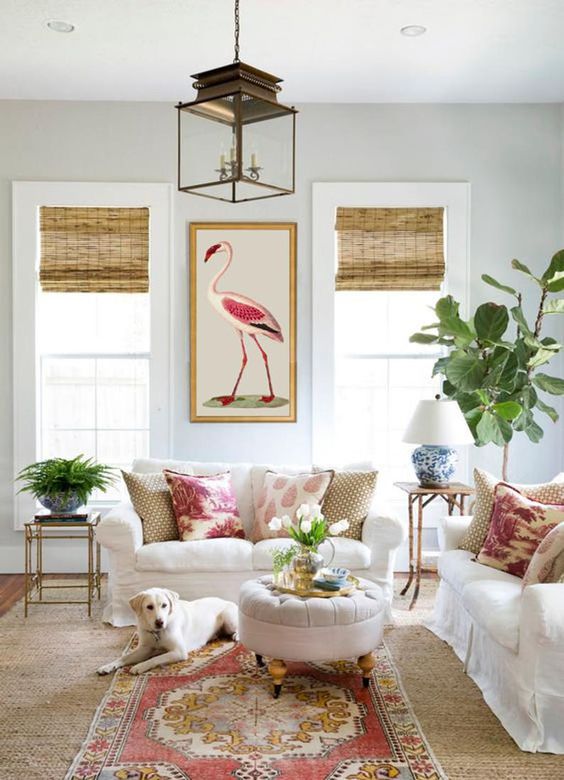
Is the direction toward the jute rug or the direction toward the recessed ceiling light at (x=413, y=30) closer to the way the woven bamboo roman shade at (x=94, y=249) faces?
the jute rug

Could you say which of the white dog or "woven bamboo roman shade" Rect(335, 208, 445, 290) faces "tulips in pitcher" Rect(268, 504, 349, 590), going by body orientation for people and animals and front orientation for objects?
the woven bamboo roman shade

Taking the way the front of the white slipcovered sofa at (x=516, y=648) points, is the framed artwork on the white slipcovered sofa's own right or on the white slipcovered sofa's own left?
on the white slipcovered sofa's own right

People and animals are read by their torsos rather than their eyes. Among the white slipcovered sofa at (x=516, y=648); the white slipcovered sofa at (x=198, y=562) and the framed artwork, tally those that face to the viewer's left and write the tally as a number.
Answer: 1

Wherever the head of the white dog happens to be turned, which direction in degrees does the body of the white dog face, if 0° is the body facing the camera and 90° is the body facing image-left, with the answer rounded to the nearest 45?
approximately 45°

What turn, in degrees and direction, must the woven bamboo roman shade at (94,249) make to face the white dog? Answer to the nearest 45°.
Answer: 0° — it already faces it

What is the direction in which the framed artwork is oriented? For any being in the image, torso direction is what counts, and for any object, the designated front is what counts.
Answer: toward the camera

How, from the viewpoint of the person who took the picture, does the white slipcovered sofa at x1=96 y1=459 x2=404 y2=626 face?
facing the viewer

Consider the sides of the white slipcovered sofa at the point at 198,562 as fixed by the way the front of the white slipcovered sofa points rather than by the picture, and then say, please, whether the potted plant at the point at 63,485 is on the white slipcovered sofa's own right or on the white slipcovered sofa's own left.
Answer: on the white slipcovered sofa's own right

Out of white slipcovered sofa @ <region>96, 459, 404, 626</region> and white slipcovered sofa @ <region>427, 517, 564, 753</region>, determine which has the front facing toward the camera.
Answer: white slipcovered sofa @ <region>96, 459, 404, 626</region>

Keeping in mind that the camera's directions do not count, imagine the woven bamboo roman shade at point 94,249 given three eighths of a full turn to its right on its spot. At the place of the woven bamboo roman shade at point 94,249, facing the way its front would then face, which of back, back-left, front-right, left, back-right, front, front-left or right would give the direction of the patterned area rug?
back-left

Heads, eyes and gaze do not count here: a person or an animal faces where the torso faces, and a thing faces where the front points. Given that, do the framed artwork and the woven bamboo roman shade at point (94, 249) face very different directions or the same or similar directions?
same or similar directions

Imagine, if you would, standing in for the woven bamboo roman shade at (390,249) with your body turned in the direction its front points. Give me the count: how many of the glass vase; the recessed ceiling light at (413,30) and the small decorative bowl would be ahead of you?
3

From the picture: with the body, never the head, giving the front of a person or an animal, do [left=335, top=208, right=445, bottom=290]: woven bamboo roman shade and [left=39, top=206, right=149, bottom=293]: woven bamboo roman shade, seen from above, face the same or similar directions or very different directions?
same or similar directions

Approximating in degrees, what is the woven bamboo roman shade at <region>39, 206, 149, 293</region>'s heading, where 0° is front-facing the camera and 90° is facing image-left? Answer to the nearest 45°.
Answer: approximately 0°

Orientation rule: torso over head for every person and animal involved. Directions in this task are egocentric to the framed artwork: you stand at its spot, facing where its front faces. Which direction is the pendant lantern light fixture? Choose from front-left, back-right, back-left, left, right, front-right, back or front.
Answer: front

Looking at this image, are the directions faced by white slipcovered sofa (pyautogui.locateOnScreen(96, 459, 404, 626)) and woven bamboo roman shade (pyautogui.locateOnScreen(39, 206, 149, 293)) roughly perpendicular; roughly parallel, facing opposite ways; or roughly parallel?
roughly parallel
